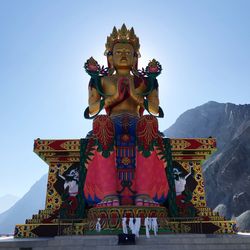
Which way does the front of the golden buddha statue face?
toward the camera
